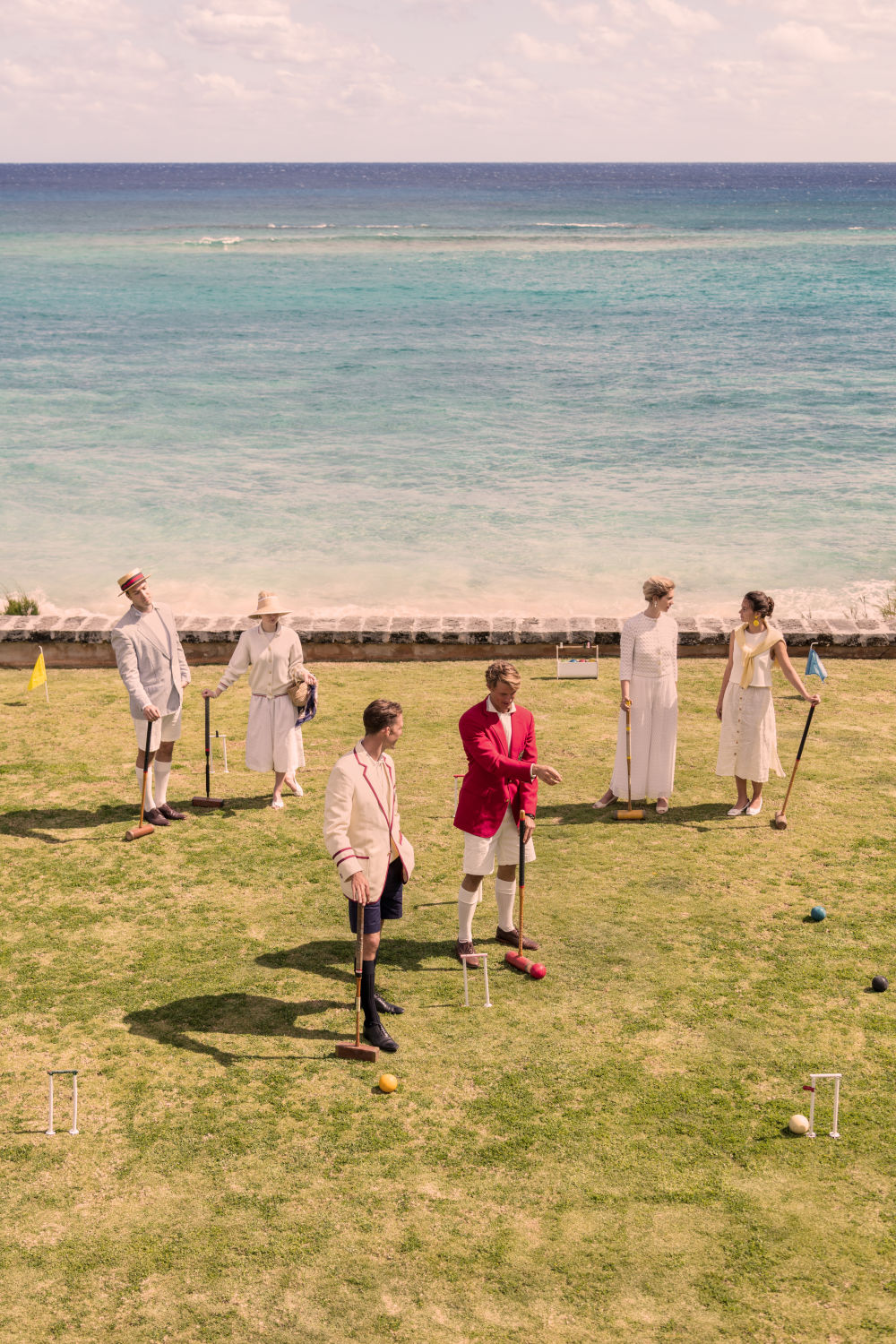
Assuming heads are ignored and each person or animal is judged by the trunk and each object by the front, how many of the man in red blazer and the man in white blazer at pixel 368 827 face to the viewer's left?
0

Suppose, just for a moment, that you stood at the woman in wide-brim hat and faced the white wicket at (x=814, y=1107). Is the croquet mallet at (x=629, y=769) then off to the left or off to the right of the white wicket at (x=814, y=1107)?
left

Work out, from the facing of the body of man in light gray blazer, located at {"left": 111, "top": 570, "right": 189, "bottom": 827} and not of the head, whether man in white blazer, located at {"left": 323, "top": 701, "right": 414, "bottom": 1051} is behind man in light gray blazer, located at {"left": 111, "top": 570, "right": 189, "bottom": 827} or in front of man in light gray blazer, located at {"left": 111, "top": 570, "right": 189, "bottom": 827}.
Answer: in front

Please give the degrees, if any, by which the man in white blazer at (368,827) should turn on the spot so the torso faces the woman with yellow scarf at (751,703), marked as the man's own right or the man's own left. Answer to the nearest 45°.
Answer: approximately 90° to the man's own left

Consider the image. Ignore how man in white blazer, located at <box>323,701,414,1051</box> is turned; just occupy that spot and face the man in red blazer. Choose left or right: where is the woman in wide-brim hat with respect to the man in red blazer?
left

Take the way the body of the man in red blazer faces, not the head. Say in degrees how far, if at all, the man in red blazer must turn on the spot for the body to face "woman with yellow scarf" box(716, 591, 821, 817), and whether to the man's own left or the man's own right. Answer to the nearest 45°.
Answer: approximately 90° to the man's own left

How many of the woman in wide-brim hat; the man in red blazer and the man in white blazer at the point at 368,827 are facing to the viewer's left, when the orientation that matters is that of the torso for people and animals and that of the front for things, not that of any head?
0

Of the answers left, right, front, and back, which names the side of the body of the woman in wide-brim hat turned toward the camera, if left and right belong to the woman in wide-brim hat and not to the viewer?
front

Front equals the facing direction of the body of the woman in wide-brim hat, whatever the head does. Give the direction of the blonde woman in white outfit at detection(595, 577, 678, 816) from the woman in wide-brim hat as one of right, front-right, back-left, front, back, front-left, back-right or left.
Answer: left

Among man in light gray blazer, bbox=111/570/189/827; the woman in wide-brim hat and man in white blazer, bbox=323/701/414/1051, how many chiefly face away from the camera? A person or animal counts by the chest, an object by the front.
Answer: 0

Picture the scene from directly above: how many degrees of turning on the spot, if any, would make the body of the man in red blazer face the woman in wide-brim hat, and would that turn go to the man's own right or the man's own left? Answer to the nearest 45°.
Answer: approximately 180°

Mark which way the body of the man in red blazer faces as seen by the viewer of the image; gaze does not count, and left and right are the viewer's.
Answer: facing the viewer and to the right of the viewer

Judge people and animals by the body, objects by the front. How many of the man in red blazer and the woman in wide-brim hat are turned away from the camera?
0
